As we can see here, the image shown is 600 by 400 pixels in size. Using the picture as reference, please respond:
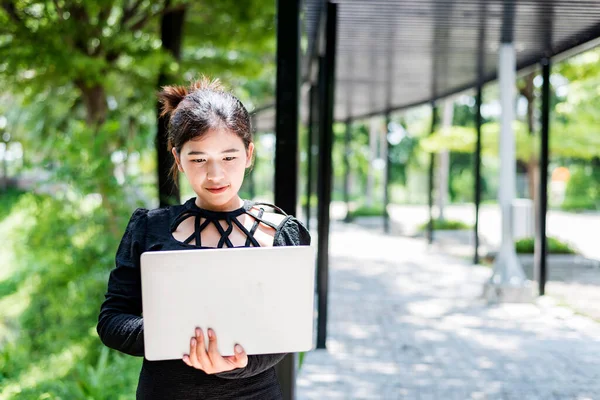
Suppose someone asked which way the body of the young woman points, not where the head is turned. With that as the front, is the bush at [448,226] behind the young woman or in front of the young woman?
behind

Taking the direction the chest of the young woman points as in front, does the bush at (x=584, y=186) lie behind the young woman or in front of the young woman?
behind

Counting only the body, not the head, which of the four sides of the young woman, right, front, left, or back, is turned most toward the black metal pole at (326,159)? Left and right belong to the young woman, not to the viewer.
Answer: back

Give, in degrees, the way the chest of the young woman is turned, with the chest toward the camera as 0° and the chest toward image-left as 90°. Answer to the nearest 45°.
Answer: approximately 0°

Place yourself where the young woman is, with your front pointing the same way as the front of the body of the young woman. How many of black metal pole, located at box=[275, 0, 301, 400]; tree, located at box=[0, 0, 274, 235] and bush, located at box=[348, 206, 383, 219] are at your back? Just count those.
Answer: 3

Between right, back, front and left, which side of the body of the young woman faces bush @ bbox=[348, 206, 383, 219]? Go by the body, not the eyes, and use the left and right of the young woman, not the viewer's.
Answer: back

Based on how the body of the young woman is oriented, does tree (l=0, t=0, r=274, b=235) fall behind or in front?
behind

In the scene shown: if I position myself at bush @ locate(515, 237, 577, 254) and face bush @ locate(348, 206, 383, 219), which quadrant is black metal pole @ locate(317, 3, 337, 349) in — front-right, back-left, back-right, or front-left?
back-left

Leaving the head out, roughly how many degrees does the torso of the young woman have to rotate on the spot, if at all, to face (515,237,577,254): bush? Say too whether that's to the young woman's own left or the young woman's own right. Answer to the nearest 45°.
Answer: approximately 135° to the young woman's own left

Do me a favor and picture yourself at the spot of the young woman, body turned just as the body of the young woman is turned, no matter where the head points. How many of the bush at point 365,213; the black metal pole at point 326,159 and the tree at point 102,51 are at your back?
3
